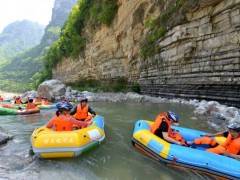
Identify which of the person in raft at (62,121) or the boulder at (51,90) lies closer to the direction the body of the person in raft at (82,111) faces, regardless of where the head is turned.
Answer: the person in raft

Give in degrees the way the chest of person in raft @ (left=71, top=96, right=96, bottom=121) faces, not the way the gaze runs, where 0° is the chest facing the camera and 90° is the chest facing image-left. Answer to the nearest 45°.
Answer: approximately 0°

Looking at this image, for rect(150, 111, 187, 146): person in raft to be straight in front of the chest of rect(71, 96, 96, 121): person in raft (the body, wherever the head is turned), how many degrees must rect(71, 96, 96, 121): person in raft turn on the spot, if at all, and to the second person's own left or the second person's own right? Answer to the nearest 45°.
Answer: approximately 45° to the second person's own left
